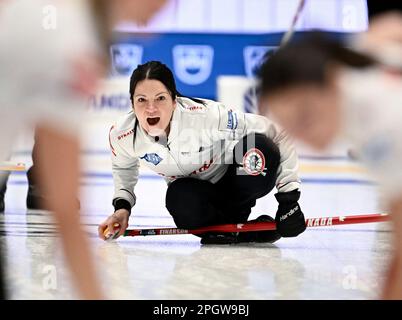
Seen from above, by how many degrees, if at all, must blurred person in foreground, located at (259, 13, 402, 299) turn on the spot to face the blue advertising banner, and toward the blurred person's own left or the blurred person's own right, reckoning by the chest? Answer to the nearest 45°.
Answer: approximately 90° to the blurred person's own right

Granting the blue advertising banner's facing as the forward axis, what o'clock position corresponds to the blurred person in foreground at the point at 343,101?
The blurred person in foreground is roughly at 12 o'clock from the blue advertising banner.

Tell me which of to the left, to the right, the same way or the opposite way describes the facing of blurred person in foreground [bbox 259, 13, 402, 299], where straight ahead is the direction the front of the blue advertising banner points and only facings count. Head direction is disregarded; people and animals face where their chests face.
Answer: to the right

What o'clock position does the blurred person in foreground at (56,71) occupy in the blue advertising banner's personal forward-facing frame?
The blurred person in foreground is roughly at 12 o'clock from the blue advertising banner.

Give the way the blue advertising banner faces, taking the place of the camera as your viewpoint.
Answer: facing the viewer

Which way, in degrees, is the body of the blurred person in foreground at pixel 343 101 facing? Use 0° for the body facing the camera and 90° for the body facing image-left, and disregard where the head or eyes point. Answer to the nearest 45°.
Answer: approximately 90°

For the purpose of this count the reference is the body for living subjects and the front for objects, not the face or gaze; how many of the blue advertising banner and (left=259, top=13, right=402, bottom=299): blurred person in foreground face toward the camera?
1
